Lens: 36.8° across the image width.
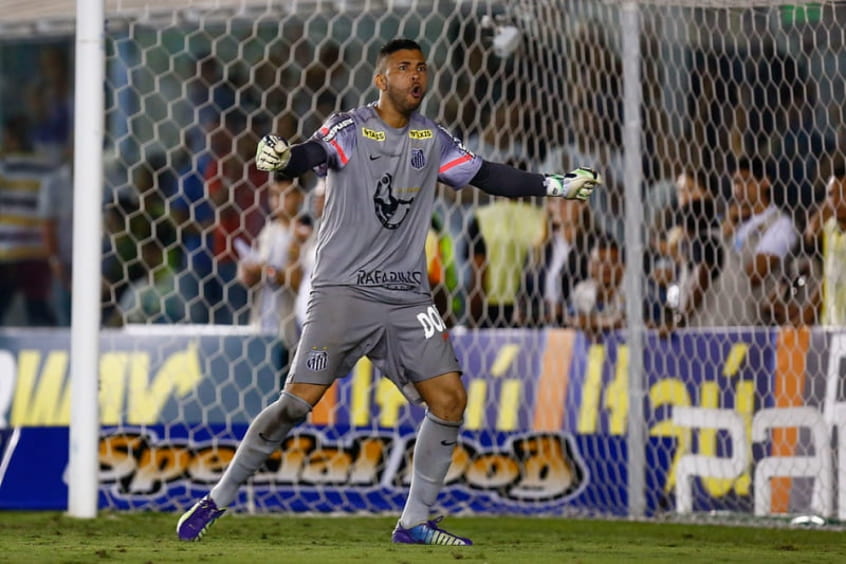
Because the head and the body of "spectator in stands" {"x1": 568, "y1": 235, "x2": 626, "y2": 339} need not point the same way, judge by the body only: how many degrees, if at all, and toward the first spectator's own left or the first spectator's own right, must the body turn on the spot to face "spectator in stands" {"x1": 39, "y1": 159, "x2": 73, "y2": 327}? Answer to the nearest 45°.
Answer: approximately 135° to the first spectator's own right

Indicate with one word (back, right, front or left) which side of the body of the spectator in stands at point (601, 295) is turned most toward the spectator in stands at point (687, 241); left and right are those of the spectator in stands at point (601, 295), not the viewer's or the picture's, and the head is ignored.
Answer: left

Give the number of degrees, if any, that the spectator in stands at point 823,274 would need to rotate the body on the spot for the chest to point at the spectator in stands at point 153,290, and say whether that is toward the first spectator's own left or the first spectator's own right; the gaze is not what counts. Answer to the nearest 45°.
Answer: approximately 90° to the first spectator's own right

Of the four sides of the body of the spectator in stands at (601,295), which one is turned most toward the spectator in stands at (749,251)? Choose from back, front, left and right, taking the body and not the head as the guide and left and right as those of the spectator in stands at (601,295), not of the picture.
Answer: left

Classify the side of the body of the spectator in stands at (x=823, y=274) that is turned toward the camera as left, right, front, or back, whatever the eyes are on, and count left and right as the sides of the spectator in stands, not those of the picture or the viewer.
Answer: front

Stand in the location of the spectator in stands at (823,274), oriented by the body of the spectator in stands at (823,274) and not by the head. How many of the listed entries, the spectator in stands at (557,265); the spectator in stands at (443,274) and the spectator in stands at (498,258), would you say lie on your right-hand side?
3

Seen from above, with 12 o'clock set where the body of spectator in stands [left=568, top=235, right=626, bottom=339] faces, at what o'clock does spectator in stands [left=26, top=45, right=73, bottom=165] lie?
spectator in stands [left=26, top=45, right=73, bottom=165] is roughly at 4 o'clock from spectator in stands [left=568, top=235, right=626, bottom=339].

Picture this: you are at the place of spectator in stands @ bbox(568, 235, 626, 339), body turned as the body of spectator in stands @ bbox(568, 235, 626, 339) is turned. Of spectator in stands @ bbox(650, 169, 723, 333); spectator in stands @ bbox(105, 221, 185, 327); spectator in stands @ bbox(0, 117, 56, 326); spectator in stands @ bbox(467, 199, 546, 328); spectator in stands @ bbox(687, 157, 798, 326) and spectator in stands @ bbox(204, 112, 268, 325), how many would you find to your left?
2

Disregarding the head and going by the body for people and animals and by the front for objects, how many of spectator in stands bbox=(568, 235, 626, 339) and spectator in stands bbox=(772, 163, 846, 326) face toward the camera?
2

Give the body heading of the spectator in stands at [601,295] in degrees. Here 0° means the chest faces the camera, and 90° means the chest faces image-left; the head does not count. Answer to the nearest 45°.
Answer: approximately 0°

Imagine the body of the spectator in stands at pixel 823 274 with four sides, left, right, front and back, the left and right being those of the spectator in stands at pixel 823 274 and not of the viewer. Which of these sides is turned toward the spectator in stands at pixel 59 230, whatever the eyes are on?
right

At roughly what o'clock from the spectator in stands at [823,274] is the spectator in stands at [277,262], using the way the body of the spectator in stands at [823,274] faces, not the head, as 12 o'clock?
the spectator in stands at [277,262] is roughly at 3 o'clock from the spectator in stands at [823,274].

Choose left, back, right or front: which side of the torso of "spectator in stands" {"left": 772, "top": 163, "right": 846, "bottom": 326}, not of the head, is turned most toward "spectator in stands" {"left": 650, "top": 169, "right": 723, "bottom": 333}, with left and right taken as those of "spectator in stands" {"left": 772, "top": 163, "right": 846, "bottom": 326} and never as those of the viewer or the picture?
right

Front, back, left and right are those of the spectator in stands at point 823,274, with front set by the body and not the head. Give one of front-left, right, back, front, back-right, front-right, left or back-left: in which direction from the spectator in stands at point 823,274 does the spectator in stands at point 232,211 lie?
right
